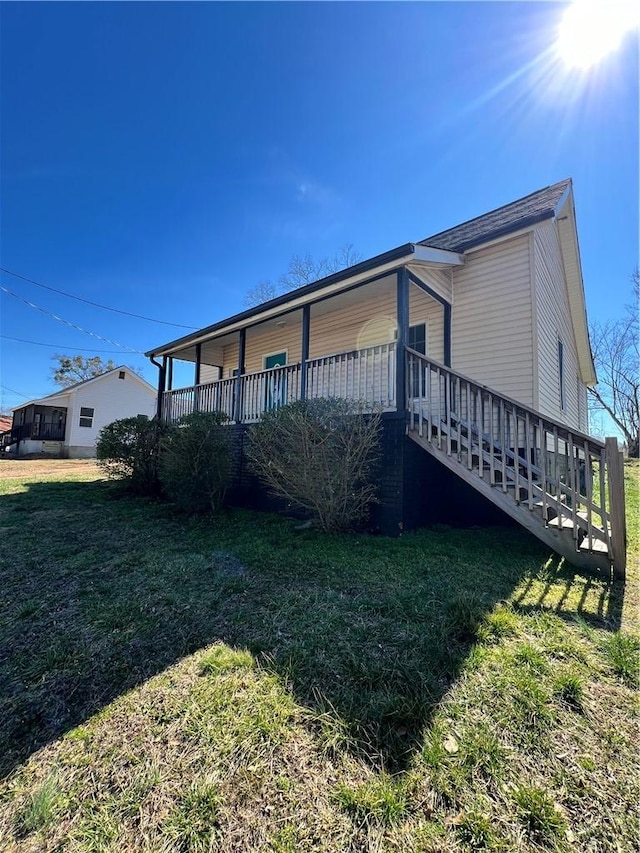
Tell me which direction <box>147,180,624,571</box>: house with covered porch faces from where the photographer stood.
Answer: facing the viewer and to the left of the viewer

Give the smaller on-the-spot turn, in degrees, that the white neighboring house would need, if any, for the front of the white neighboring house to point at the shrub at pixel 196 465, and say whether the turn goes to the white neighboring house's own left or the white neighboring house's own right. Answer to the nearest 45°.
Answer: approximately 45° to the white neighboring house's own left

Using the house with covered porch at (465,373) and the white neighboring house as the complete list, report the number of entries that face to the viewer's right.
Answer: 0

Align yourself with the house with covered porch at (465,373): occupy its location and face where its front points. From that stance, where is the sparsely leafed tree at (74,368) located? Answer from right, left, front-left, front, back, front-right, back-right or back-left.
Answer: right

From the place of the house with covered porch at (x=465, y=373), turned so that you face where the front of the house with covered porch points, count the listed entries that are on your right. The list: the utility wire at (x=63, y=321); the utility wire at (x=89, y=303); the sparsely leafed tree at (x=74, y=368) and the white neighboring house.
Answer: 4

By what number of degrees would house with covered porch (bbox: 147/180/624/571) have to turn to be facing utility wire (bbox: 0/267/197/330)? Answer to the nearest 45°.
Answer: approximately 90° to its right

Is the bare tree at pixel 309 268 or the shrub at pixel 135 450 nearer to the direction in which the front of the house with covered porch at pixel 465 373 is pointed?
the shrub

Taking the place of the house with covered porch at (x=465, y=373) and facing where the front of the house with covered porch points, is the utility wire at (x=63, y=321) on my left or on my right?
on my right

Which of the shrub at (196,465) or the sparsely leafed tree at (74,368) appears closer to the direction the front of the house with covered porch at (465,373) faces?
the shrub
